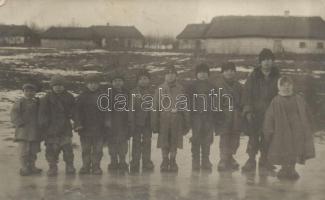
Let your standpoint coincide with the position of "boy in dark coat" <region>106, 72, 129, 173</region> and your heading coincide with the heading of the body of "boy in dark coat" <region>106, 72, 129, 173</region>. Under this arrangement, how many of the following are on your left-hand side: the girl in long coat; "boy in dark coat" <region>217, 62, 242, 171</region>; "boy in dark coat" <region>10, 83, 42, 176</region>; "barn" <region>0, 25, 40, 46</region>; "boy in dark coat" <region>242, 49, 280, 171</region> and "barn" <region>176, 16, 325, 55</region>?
4

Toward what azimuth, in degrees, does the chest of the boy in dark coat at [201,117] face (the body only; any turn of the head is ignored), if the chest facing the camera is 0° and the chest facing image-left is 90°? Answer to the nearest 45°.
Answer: approximately 0°
